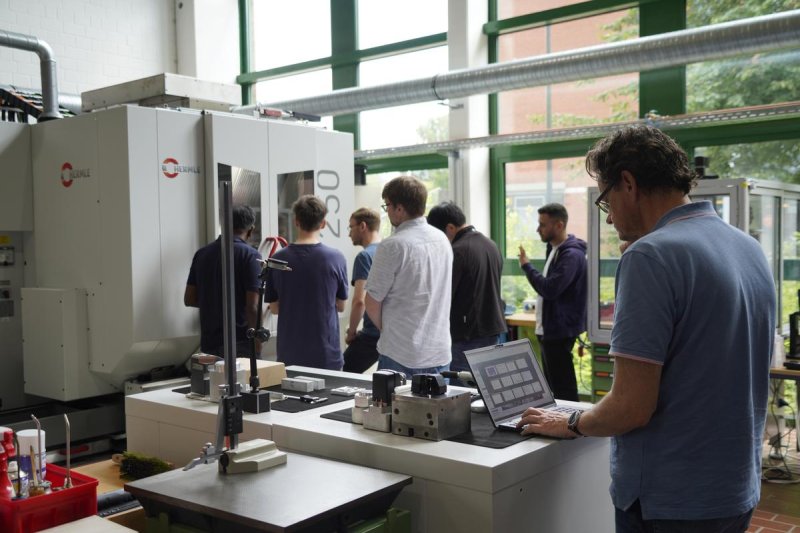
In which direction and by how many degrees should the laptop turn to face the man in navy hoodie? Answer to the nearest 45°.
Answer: approximately 135° to its left

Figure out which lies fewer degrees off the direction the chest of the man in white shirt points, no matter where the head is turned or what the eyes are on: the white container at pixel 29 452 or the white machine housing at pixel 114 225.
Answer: the white machine housing

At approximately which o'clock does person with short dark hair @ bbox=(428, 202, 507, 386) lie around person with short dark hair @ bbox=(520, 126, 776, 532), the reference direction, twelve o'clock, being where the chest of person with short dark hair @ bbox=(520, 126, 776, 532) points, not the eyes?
person with short dark hair @ bbox=(428, 202, 507, 386) is roughly at 1 o'clock from person with short dark hair @ bbox=(520, 126, 776, 532).

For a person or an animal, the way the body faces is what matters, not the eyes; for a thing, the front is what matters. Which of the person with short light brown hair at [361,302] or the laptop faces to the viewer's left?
the person with short light brown hair

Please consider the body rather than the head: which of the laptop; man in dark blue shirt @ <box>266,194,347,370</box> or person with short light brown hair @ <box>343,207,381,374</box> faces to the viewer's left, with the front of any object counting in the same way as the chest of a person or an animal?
the person with short light brown hair

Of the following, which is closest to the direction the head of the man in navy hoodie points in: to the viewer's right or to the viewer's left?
to the viewer's left

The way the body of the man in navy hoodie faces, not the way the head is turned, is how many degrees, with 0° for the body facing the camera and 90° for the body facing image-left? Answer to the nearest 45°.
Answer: approximately 90°

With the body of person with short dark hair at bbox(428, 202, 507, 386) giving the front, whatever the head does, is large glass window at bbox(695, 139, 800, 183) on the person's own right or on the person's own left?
on the person's own right

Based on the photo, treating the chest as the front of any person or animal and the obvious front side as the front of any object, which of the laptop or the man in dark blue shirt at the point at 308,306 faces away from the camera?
the man in dark blue shirt
